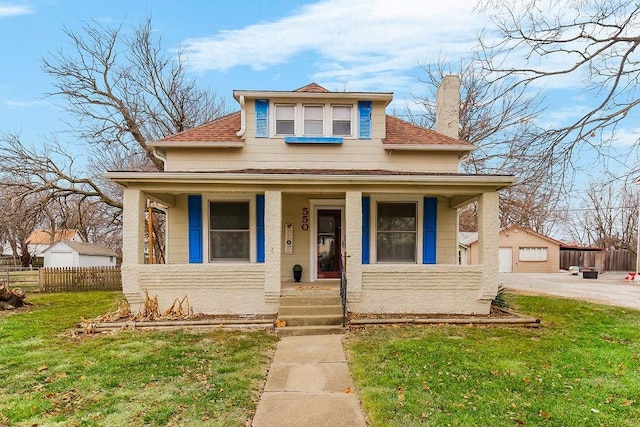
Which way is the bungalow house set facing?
toward the camera

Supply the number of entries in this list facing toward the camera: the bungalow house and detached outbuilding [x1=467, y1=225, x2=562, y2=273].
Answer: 2

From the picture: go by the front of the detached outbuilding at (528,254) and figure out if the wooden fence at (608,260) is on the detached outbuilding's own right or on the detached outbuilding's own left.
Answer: on the detached outbuilding's own left

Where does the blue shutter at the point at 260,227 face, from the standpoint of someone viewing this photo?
facing the viewer

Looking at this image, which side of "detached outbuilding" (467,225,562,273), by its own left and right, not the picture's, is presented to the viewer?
front
